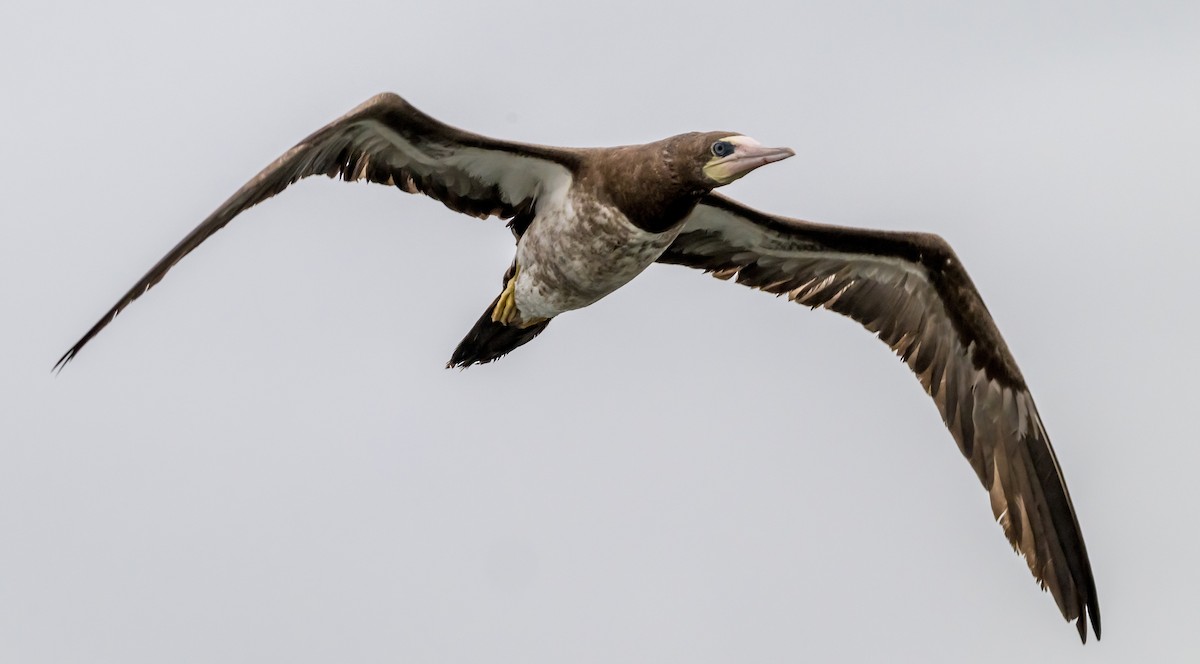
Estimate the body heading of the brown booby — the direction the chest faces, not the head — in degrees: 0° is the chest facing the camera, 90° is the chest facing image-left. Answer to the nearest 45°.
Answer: approximately 315°
